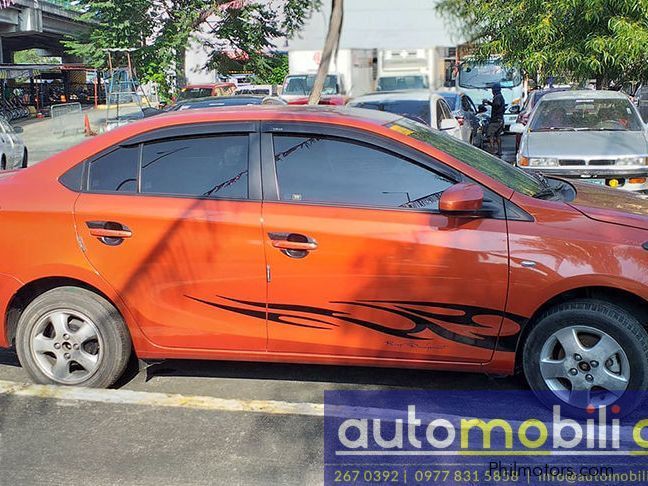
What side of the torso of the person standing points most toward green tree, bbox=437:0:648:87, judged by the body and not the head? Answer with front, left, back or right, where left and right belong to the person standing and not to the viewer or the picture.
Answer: left

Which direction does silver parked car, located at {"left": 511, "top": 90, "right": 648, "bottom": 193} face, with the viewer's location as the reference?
facing the viewer

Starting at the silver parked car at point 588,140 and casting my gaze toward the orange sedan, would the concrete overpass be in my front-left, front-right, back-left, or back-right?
back-right

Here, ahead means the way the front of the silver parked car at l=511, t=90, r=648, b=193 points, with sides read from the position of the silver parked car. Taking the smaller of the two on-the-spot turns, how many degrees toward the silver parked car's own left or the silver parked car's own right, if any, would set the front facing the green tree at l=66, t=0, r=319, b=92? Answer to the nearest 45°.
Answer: approximately 135° to the silver parked car's own right

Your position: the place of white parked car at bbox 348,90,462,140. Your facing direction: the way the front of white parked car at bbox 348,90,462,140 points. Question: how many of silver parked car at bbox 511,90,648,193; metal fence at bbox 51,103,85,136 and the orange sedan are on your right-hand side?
1

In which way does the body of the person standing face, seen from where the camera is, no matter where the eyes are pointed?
to the viewer's left

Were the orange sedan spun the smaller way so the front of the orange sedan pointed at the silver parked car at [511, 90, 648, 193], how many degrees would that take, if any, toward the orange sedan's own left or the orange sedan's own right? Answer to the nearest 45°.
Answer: approximately 45° to the orange sedan's own left

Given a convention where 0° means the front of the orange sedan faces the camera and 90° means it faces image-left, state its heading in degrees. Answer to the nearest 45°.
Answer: approximately 270°

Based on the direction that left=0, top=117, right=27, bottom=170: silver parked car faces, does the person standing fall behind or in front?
in front

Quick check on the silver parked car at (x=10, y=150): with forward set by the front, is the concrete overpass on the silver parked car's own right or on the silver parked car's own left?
on the silver parked car's own left

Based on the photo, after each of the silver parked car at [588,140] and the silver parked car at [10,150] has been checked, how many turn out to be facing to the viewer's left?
0

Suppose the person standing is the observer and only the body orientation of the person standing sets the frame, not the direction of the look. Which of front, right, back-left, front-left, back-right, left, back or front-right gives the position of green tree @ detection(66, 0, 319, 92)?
front-right

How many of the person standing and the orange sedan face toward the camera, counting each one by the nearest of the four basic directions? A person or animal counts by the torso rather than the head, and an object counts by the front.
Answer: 0

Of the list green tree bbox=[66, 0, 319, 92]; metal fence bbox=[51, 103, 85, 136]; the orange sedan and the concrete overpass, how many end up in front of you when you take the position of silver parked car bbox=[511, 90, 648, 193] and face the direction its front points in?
1
